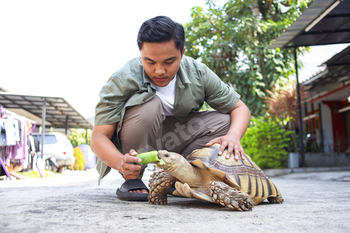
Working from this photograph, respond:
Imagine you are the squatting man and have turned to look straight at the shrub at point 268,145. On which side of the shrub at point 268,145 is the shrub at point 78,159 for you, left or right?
left

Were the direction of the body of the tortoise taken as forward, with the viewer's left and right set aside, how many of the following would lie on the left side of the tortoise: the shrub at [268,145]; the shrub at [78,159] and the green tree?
0

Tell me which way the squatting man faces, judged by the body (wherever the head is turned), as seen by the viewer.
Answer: toward the camera

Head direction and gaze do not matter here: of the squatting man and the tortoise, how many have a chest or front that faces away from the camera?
0

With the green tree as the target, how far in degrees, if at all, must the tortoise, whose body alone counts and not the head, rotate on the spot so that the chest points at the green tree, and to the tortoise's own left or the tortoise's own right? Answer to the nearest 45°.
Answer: approximately 135° to the tortoise's own right

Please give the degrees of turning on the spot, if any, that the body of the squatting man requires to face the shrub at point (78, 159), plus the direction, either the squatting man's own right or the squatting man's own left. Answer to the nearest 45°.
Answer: approximately 180°

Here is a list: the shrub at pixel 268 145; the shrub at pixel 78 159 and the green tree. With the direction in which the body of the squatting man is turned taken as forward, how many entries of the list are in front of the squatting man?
0

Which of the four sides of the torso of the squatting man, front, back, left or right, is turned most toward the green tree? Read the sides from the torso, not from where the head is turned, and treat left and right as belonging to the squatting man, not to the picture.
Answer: back

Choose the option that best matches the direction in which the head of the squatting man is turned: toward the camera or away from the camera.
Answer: toward the camera

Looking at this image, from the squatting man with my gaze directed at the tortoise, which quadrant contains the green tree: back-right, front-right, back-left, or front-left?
back-left

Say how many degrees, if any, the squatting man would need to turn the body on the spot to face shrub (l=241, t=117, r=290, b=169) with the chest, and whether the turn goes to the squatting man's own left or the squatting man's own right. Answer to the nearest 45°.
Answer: approximately 135° to the squatting man's own left

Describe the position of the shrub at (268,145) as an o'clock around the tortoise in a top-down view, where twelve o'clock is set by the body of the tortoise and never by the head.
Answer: The shrub is roughly at 5 o'clock from the tortoise.

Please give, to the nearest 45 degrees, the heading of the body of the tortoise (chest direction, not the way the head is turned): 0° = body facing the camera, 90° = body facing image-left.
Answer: approximately 45°
